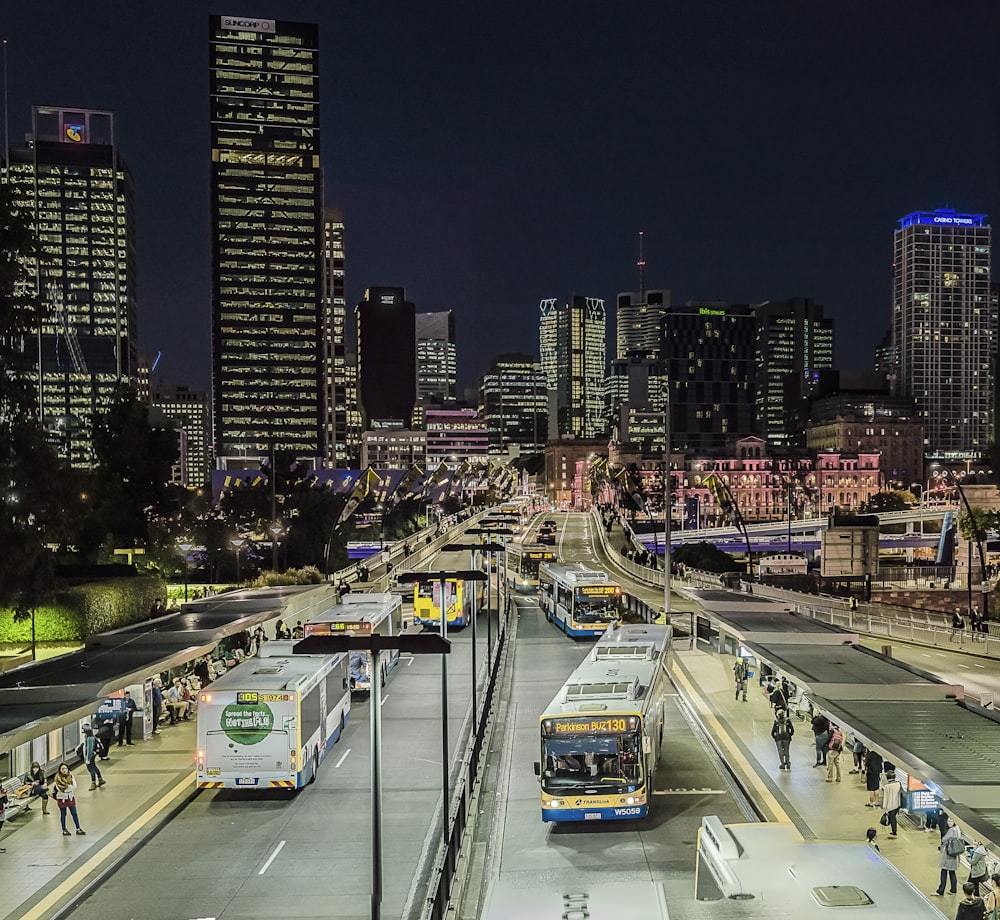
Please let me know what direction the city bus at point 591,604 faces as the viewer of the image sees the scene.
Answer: facing the viewer and to the right of the viewer

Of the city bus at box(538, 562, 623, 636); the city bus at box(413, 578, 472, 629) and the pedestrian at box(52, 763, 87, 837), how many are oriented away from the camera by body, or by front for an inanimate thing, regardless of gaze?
1

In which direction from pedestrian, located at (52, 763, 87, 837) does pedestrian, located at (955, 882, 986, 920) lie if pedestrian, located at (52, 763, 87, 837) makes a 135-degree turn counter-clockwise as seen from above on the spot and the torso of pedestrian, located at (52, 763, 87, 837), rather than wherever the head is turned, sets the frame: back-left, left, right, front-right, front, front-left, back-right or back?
right

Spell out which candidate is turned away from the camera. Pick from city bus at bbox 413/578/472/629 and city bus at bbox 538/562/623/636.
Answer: city bus at bbox 413/578/472/629

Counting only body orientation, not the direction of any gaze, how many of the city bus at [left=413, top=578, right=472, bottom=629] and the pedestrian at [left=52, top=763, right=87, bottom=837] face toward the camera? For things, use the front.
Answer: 1

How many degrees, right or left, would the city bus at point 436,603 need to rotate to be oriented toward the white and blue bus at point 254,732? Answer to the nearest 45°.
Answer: approximately 180°

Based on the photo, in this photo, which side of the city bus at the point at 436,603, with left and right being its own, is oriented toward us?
back

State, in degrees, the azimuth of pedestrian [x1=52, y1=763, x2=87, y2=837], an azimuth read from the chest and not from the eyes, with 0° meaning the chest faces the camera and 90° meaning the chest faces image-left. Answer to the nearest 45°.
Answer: approximately 0°
